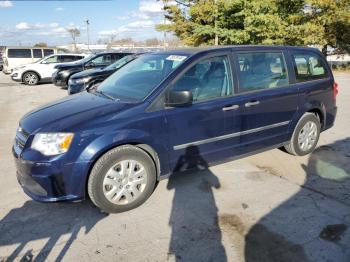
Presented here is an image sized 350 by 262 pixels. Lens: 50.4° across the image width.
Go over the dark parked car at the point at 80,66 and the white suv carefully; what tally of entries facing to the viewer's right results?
0

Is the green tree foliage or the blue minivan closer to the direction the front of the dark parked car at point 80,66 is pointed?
the blue minivan

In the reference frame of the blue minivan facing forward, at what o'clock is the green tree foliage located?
The green tree foliage is roughly at 5 o'clock from the blue minivan.

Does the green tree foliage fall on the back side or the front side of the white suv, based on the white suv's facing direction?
on the back side

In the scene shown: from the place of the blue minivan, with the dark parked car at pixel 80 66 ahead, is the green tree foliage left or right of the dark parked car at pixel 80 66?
right

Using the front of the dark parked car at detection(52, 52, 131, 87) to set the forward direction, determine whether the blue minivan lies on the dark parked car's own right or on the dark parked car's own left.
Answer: on the dark parked car's own left

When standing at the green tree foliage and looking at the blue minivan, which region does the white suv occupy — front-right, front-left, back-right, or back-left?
front-right

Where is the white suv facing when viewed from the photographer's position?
facing to the left of the viewer

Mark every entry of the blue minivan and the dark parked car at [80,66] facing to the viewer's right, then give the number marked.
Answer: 0

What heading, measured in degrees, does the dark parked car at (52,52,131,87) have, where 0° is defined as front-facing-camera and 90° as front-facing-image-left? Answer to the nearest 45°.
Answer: approximately 45°

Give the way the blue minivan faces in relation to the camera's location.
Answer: facing the viewer and to the left of the viewer

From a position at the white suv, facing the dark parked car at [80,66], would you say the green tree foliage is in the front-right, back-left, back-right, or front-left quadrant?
front-left

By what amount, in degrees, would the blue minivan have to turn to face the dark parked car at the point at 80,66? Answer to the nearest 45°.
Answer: approximately 135° to its right

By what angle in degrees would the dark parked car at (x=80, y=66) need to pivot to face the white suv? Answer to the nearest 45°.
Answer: approximately 90° to its right
